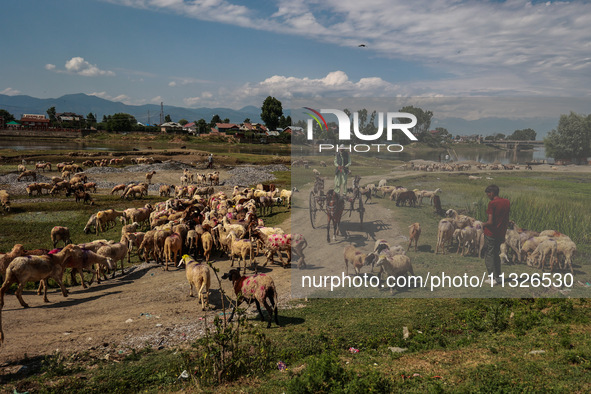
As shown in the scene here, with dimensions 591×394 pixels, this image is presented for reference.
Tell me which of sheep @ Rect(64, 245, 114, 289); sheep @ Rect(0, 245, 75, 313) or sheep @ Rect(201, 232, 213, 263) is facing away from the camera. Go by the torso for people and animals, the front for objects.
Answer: sheep @ Rect(201, 232, 213, 263)

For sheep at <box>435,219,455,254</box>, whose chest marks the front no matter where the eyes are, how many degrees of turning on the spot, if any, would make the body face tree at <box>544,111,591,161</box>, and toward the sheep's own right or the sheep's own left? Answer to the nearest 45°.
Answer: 0° — it already faces it

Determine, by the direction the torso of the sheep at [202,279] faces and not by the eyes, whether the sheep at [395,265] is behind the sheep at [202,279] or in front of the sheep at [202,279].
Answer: behind

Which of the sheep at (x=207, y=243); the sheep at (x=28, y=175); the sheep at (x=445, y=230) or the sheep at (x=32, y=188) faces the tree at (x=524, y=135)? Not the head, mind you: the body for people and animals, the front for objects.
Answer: the sheep at (x=445, y=230)

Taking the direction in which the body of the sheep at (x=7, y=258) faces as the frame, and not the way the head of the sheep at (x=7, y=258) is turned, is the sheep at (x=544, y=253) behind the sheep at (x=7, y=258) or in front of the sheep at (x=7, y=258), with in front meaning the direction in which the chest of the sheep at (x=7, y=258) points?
in front

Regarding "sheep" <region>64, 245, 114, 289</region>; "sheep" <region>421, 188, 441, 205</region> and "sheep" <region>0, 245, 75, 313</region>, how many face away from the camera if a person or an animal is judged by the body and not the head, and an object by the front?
0

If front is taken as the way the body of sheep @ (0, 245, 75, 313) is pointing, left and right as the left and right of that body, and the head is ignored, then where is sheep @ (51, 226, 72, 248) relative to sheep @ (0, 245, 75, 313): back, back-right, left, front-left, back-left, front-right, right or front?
left
